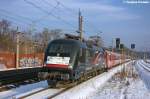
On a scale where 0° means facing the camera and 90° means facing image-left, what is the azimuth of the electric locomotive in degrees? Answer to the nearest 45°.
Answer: approximately 45°
